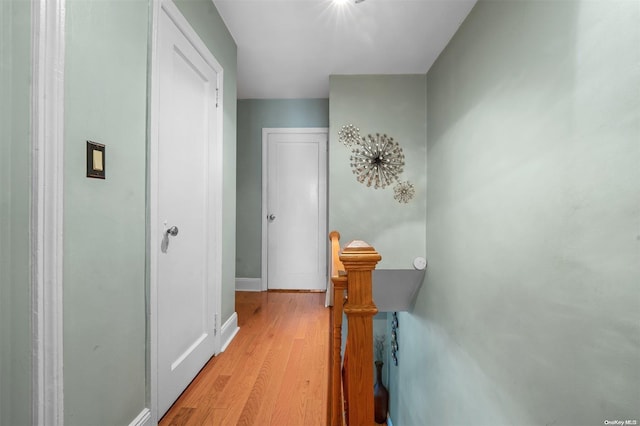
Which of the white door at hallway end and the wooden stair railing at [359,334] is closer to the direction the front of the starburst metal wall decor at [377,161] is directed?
the wooden stair railing

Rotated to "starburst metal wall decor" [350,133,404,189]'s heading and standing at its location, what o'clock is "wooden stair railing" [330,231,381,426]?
The wooden stair railing is roughly at 12 o'clock from the starburst metal wall decor.

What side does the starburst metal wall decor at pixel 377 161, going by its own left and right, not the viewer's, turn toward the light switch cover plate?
front

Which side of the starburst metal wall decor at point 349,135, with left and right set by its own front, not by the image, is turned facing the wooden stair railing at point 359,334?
front

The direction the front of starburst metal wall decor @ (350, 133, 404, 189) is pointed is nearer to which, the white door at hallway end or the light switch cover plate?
the light switch cover plate

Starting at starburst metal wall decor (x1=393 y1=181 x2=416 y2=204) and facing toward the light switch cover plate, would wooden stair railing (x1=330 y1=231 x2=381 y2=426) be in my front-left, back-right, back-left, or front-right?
front-left

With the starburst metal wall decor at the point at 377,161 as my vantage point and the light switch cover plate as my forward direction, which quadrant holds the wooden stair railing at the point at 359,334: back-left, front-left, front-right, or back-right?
front-left

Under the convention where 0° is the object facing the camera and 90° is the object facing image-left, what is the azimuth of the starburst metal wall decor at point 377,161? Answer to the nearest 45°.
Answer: approximately 0°

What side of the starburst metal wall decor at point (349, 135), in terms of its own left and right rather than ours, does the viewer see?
front

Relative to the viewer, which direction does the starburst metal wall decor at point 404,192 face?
toward the camera

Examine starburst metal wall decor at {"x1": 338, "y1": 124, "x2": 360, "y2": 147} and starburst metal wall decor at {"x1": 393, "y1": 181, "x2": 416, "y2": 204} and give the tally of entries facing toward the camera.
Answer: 2

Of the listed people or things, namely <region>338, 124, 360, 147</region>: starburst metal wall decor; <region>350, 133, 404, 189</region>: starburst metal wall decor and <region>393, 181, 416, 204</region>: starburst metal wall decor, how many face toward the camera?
3

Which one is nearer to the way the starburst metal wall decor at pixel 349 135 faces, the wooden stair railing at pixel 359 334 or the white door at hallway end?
the wooden stair railing

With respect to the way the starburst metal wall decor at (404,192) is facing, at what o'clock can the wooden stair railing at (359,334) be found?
The wooden stair railing is roughly at 12 o'clock from the starburst metal wall decor.
